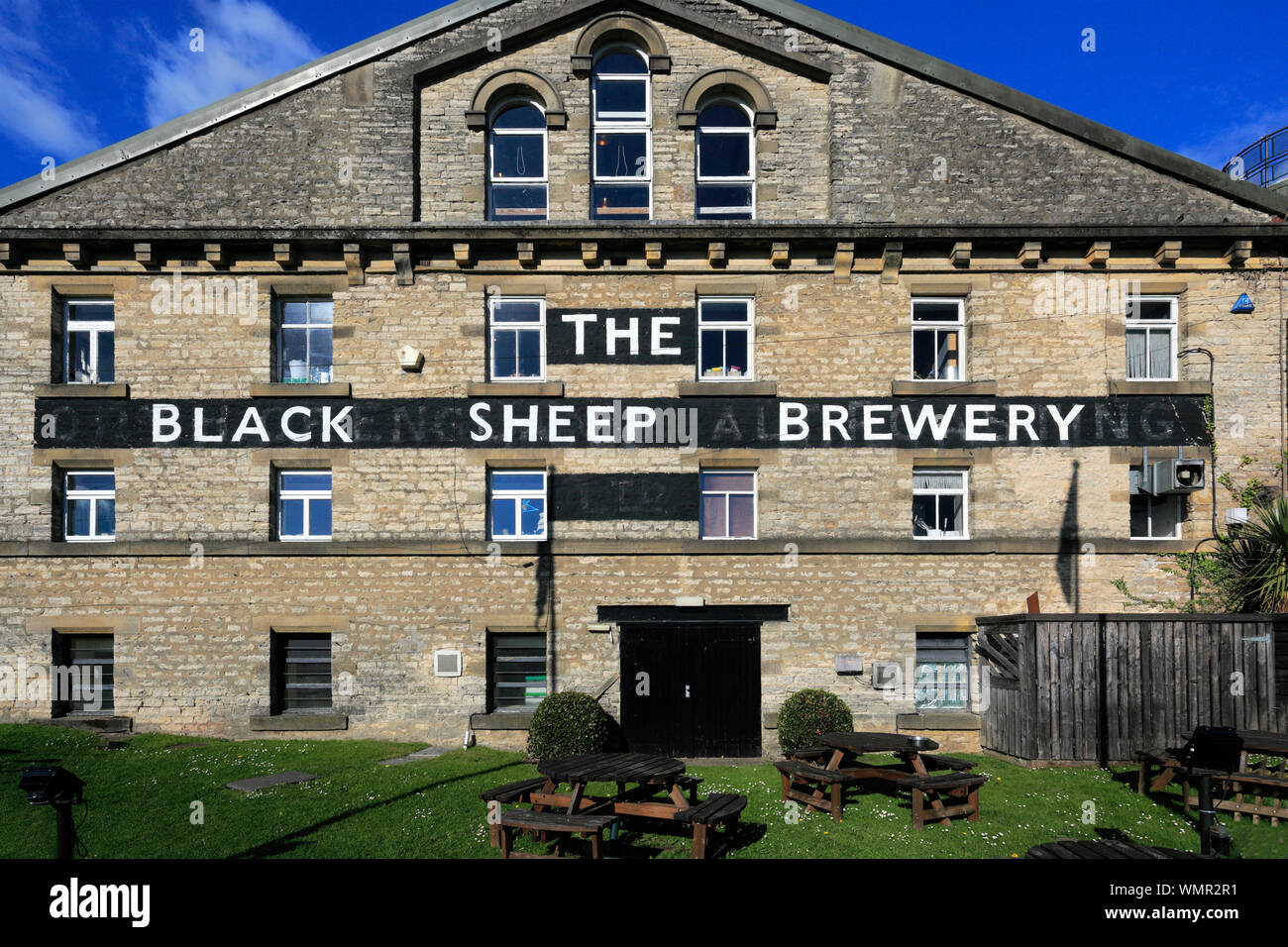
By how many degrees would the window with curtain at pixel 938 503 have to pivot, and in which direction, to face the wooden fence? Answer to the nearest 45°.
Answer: approximately 45° to its left

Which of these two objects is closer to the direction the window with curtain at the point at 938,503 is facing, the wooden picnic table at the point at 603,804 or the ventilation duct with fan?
the wooden picnic table

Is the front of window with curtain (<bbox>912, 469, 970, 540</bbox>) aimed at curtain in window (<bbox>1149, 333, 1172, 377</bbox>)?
no

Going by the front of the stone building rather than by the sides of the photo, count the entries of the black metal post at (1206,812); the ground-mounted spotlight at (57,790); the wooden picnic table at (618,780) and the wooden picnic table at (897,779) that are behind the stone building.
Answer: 0

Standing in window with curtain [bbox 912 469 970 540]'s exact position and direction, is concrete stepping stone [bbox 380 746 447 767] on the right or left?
on its right

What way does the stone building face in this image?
toward the camera

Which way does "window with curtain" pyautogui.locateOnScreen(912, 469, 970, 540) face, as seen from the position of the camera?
facing the viewer

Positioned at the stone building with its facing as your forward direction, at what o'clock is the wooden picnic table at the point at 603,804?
The wooden picnic table is roughly at 12 o'clock from the stone building.

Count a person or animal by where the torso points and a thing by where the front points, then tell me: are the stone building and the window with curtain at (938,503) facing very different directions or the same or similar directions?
same or similar directions

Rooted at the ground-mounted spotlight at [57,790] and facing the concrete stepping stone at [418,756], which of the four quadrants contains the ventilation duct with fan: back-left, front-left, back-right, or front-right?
front-right

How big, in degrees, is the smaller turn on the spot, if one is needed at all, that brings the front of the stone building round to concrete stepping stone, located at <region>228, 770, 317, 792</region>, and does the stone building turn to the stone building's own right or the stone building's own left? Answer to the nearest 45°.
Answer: approximately 45° to the stone building's own right

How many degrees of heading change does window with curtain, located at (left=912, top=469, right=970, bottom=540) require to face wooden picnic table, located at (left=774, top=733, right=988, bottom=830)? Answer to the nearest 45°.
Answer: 0° — it already faces it
